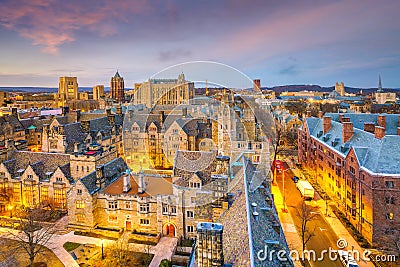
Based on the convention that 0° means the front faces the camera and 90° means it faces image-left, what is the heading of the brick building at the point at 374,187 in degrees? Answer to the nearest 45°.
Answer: approximately 45°

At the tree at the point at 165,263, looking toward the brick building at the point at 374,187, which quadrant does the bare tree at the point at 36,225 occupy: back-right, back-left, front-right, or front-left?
back-left

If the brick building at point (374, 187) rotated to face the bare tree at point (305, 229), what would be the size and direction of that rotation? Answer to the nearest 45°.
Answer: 0° — it already faces it

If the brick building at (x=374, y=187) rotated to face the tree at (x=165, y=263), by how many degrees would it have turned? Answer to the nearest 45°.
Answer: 0° — it already faces it

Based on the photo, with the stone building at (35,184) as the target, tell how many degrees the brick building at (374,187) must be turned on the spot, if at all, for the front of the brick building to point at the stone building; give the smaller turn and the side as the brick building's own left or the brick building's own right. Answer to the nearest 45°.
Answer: approximately 45° to the brick building's own right
